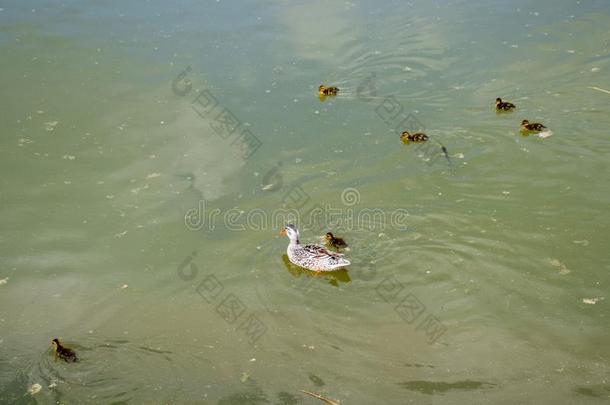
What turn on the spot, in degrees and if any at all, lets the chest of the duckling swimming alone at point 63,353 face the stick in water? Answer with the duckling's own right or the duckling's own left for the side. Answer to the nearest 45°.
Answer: approximately 180°

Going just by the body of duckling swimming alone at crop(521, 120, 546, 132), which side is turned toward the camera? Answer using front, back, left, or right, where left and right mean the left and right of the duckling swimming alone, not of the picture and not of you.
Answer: left

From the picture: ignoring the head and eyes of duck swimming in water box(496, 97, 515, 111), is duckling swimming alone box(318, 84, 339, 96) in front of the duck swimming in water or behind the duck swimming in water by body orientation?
in front

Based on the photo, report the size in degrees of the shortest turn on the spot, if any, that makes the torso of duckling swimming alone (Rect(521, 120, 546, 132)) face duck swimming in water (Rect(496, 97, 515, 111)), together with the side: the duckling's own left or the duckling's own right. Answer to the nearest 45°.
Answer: approximately 45° to the duckling's own right

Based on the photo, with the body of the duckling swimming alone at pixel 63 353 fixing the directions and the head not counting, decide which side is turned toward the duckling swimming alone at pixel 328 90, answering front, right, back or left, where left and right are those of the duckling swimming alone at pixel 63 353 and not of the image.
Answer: right

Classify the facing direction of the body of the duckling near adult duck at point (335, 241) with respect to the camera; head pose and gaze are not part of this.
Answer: to the viewer's left

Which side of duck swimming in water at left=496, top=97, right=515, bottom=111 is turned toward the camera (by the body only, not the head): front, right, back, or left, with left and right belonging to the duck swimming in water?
left

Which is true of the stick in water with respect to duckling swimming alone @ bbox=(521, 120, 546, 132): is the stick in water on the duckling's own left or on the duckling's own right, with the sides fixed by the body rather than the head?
on the duckling's own left

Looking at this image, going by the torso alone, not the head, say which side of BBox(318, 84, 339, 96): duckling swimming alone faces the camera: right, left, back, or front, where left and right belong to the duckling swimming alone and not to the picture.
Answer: left

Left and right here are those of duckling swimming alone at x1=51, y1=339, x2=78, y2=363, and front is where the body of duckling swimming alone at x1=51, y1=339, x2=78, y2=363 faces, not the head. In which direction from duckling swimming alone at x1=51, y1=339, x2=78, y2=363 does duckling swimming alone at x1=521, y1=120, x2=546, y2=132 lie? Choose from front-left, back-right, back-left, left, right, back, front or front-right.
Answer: back-right
